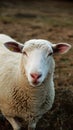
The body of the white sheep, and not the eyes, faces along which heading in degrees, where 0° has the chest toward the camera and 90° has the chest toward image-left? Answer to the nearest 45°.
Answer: approximately 315°
